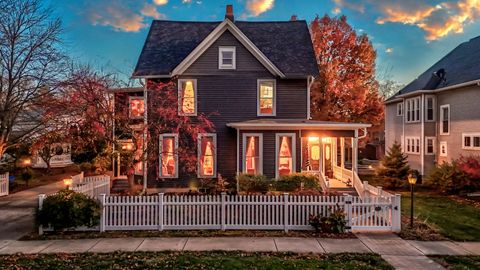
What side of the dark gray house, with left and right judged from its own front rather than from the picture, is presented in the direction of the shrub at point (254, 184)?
front

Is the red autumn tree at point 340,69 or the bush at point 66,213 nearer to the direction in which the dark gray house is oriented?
the bush

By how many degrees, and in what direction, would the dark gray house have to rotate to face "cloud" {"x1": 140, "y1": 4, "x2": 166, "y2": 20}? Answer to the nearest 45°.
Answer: approximately 135° to its right

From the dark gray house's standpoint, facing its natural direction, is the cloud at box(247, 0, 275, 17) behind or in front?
behind

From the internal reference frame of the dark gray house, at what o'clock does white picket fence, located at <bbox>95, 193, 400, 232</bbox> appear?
The white picket fence is roughly at 12 o'clock from the dark gray house.

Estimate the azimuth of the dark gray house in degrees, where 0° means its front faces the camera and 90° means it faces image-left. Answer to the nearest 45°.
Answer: approximately 0°

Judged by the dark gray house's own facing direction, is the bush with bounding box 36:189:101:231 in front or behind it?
in front

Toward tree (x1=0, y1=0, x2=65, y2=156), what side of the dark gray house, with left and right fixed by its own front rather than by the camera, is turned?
right
